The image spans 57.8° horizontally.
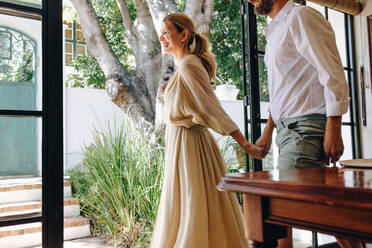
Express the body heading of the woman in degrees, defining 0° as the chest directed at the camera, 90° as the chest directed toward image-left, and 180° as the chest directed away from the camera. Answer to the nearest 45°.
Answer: approximately 90°

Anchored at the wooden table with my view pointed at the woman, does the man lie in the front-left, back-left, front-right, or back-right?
front-right

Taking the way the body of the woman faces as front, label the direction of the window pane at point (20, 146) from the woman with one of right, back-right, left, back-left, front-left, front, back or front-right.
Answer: front

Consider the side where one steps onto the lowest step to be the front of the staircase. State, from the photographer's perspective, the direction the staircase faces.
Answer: facing the viewer and to the right of the viewer

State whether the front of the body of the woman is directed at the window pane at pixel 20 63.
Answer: yes

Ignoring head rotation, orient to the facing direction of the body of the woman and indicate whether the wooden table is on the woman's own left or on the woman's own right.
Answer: on the woman's own left

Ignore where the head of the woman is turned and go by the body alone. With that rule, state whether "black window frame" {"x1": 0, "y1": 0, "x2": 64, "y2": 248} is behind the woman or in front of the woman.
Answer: in front

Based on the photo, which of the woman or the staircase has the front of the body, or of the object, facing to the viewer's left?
the woman

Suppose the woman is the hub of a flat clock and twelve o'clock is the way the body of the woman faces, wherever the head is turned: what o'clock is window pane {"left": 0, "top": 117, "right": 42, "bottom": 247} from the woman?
The window pane is roughly at 12 o'clock from the woman.

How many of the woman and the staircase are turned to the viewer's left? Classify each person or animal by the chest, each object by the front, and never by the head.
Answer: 1

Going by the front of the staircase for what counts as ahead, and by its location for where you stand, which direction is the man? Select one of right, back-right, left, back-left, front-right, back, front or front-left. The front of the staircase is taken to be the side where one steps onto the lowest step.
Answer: front

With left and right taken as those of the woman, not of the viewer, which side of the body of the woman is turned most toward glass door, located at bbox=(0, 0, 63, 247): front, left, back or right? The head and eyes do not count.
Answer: front

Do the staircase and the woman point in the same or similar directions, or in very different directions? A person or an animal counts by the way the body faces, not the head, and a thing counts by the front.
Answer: very different directions

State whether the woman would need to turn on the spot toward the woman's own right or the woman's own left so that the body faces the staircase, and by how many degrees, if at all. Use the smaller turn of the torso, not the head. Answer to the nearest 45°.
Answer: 0° — they already face it

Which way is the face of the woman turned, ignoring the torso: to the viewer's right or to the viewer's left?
to the viewer's left

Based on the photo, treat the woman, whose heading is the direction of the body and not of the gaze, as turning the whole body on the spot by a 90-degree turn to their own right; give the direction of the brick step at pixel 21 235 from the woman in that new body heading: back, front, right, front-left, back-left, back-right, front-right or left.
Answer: left
